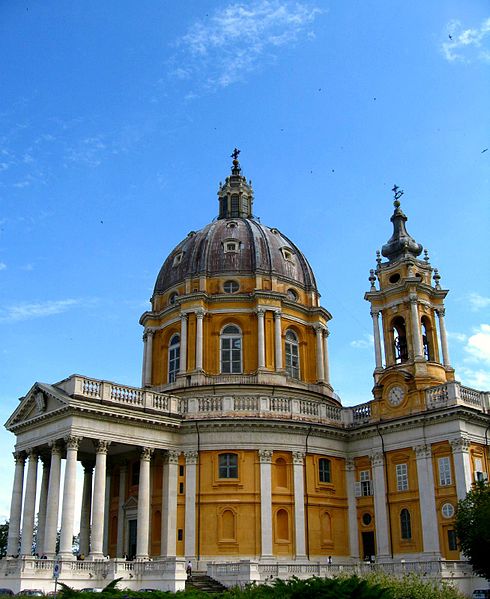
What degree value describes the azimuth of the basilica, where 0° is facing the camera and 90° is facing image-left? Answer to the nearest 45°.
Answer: approximately 45°
